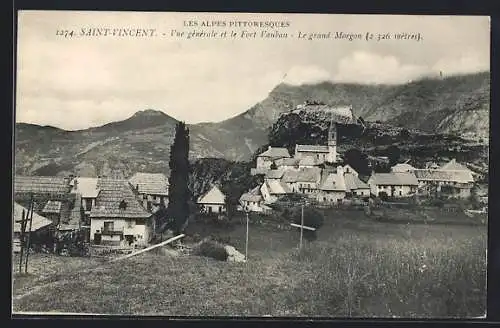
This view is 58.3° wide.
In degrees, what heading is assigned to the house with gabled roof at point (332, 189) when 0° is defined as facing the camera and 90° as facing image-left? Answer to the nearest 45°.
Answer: approximately 0°

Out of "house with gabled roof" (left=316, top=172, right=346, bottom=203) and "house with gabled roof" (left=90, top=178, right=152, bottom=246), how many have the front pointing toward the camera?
2

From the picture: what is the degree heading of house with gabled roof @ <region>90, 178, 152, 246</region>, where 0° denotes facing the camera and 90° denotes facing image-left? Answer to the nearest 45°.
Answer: approximately 0°

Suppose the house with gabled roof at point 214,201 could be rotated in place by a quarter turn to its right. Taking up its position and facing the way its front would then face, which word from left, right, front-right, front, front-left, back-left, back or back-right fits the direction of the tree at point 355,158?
back
